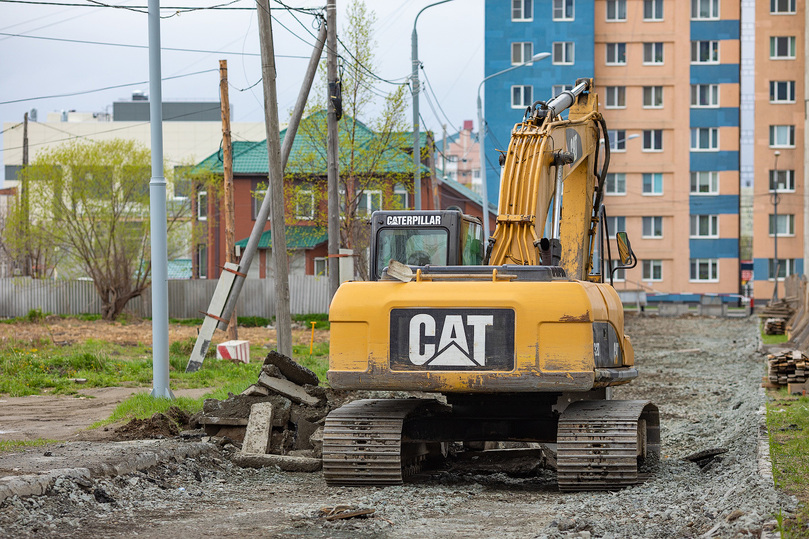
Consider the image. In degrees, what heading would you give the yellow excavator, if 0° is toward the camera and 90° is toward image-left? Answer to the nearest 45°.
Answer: approximately 180°

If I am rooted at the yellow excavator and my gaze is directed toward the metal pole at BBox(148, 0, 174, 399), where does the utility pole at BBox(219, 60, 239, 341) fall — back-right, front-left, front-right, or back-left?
front-right

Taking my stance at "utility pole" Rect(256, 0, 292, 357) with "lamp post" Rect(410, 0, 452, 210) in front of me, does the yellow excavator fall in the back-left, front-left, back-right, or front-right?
back-right

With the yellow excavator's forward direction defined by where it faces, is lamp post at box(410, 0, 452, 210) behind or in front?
in front

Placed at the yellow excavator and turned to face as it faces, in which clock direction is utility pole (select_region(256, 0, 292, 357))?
The utility pole is roughly at 11 o'clock from the yellow excavator.

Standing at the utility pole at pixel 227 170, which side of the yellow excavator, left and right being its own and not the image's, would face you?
front

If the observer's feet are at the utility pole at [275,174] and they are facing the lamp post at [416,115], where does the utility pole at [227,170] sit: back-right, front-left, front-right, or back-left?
front-left

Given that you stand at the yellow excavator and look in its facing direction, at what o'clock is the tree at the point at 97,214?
The tree is roughly at 11 o'clock from the yellow excavator.

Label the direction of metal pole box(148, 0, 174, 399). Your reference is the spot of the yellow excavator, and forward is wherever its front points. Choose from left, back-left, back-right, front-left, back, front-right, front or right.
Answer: front-left
